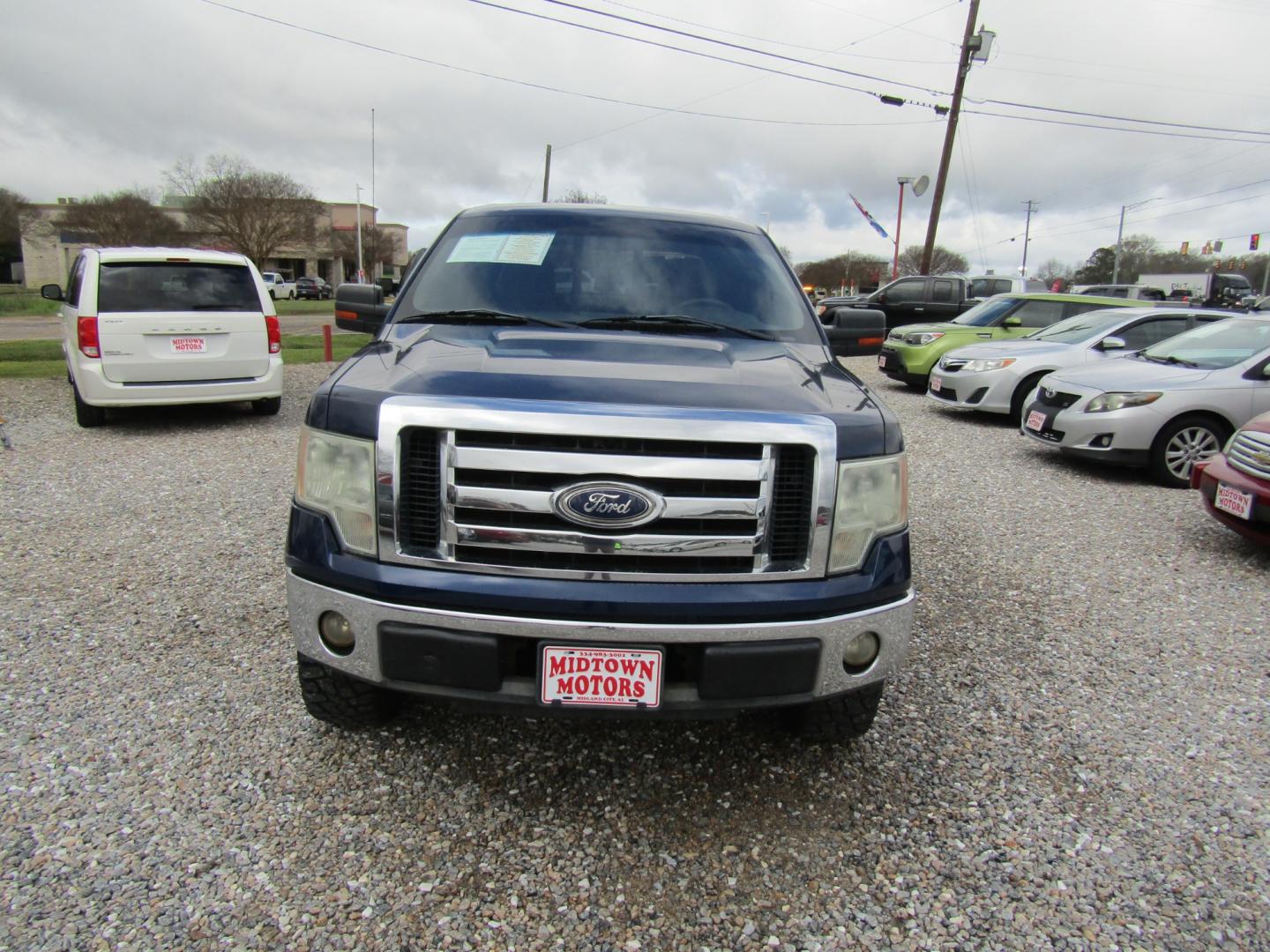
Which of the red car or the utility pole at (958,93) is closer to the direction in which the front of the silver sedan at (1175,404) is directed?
the red car

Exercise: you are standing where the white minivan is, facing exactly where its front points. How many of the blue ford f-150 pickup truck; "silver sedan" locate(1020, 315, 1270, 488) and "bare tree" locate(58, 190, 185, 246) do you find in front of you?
1

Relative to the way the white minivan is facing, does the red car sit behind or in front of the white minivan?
behind

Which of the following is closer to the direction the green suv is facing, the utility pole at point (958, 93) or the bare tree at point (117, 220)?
the bare tree

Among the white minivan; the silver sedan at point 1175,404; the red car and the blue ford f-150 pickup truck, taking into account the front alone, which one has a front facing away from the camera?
the white minivan

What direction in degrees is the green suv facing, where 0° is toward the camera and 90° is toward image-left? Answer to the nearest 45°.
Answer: approximately 45°

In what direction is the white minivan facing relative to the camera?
away from the camera

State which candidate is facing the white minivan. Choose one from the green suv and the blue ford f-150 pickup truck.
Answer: the green suv

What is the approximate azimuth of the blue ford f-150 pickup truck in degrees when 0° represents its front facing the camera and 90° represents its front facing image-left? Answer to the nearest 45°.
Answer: approximately 0°

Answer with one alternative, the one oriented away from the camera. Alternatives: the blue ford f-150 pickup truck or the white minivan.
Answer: the white minivan

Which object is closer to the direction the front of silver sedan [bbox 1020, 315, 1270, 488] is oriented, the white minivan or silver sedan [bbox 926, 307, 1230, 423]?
the white minivan

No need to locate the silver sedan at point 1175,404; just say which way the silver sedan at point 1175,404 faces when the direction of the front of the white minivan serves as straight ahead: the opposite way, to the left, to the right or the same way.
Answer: to the left
